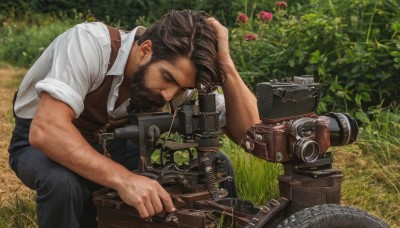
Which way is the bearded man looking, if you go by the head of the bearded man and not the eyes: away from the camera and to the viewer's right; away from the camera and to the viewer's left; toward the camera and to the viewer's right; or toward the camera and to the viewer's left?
toward the camera and to the viewer's right

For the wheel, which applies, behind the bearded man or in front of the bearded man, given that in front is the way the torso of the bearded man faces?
in front

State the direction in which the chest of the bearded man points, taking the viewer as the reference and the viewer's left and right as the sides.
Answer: facing the viewer and to the right of the viewer

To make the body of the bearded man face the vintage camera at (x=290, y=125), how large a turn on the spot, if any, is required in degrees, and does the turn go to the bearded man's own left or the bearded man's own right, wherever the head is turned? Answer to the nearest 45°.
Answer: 0° — they already face it
